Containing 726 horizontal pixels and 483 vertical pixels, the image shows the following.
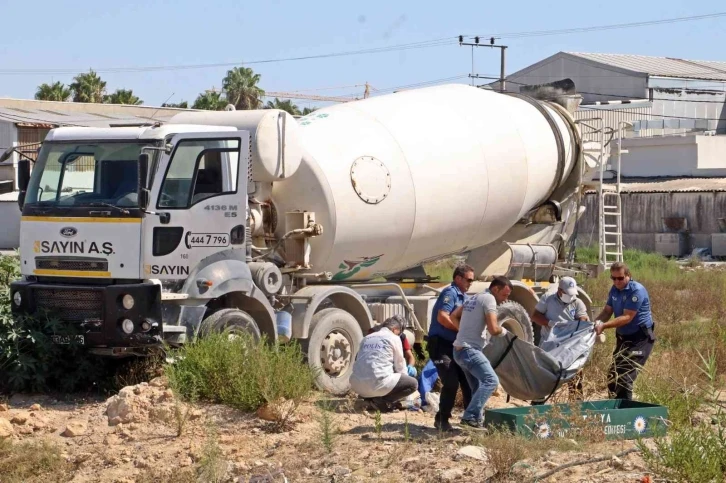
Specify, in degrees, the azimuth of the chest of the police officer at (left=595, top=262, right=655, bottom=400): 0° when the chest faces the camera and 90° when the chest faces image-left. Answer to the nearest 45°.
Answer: approximately 45°

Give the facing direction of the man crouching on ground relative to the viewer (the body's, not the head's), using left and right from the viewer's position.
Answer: facing away from the viewer and to the right of the viewer

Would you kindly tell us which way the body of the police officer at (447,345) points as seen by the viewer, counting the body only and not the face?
to the viewer's right

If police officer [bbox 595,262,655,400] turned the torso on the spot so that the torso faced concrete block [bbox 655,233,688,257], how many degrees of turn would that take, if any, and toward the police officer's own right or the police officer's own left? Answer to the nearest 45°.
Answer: approximately 135° to the police officer's own right

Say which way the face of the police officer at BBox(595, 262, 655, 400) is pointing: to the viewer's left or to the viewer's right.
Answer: to the viewer's left

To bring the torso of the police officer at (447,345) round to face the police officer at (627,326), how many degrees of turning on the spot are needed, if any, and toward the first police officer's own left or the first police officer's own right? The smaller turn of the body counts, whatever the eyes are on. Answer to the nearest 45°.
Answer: approximately 45° to the first police officer's own left

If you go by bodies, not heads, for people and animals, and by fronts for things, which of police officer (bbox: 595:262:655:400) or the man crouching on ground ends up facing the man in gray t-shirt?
the police officer

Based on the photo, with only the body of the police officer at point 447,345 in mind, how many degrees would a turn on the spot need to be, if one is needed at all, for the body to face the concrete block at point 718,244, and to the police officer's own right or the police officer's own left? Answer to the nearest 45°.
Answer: approximately 90° to the police officer's own left

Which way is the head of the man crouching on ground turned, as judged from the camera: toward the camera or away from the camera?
away from the camera

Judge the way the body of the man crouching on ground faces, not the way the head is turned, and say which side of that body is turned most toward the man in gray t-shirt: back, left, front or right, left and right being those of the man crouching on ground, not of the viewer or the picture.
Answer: right
